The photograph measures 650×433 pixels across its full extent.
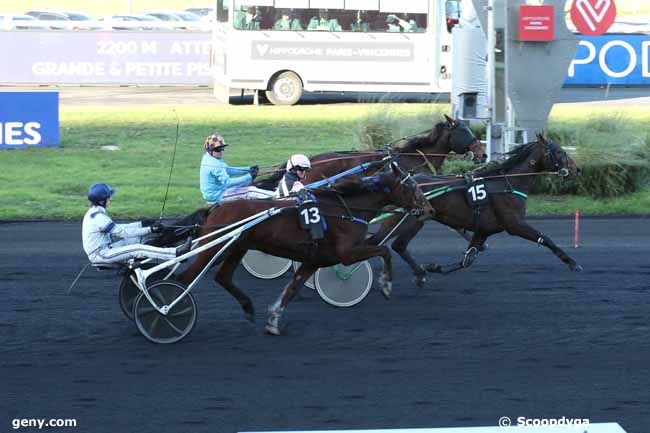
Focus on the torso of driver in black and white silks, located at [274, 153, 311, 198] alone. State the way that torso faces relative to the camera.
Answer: to the viewer's right

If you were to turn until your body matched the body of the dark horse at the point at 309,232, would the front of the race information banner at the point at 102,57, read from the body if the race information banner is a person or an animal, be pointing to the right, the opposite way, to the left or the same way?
to the right

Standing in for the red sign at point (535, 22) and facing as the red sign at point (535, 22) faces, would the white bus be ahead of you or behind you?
behind

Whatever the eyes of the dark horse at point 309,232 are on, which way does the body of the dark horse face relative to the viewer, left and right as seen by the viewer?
facing to the right of the viewer

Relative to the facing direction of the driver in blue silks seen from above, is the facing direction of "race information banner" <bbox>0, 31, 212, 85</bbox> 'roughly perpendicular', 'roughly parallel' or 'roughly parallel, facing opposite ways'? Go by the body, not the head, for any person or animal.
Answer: roughly perpendicular

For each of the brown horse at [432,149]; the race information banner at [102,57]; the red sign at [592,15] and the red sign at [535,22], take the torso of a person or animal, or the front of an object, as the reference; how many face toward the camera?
3

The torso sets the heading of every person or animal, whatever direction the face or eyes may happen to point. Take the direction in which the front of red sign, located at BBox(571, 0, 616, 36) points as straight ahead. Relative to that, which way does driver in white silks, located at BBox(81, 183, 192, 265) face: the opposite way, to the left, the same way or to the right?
to the left

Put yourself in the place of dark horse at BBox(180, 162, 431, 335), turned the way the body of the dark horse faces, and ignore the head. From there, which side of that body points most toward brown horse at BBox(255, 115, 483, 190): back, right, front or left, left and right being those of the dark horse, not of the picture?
left

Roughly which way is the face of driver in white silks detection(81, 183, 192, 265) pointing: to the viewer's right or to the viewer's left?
to the viewer's right

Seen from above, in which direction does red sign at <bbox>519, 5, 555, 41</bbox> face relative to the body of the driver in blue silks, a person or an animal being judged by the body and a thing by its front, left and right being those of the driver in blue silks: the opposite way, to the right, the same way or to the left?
to the right

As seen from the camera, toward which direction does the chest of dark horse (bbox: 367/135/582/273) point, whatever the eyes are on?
to the viewer's right
